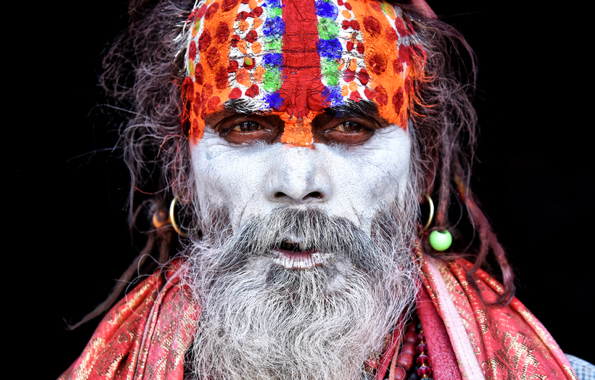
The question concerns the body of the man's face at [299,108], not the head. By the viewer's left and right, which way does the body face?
facing the viewer
